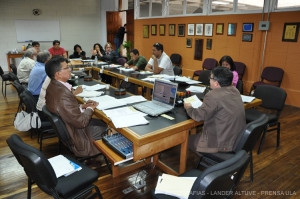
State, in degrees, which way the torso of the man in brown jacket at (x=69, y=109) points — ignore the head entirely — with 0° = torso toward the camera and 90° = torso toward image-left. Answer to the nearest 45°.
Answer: approximately 270°

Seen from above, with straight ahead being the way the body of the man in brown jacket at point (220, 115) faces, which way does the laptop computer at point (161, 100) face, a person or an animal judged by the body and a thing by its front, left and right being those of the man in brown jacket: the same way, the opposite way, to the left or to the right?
to the left

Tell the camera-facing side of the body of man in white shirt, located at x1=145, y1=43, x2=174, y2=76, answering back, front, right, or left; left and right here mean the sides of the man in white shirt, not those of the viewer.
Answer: left

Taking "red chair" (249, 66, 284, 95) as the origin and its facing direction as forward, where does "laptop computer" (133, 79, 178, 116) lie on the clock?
The laptop computer is roughly at 11 o'clock from the red chair.

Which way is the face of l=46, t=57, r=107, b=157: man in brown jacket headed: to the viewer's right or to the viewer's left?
to the viewer's right

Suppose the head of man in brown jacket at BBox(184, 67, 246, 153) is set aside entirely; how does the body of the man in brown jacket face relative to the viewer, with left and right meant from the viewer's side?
facing away from the viewer and to the left of the viewer

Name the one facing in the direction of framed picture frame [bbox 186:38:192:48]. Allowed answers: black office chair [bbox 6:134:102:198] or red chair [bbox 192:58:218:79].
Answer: the black office chair

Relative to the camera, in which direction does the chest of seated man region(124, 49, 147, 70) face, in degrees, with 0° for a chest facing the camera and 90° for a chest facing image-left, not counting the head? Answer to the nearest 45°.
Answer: approximately 45°
